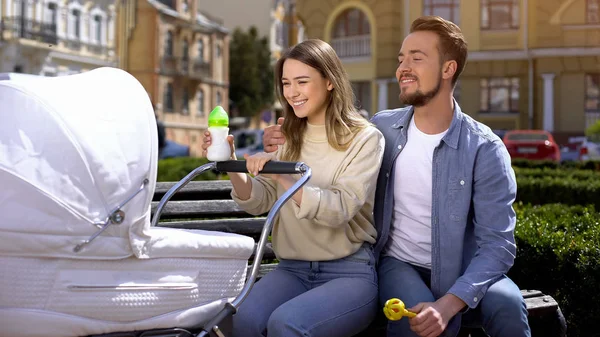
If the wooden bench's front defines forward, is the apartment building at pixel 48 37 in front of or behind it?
behind

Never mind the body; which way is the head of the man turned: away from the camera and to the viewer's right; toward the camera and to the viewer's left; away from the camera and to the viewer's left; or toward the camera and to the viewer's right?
toward the camera and to the viewer's left

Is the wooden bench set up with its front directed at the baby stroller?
yes

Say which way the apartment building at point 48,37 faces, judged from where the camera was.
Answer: facing the viewer and to the right of the viewer

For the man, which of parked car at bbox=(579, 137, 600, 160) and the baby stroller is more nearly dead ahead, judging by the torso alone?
the baby stroller

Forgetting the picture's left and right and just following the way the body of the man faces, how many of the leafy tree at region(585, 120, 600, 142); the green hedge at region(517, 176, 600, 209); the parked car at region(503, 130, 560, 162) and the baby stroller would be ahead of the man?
1
